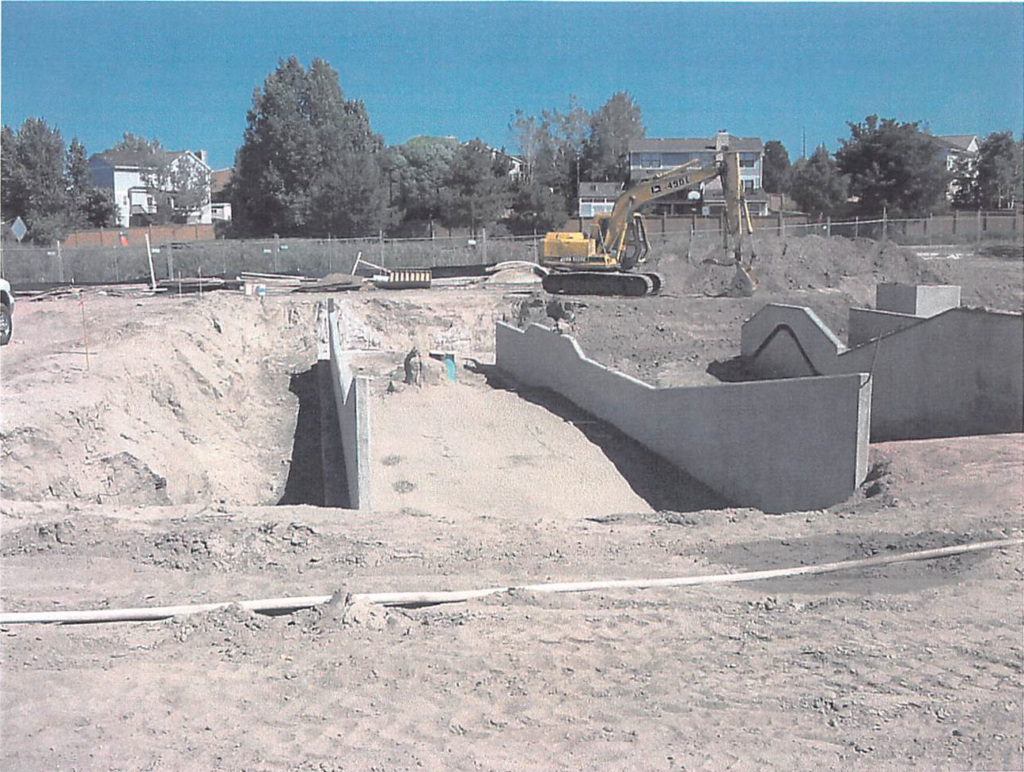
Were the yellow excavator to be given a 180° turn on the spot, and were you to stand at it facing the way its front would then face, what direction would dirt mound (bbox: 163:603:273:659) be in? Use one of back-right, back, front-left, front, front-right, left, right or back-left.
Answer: left

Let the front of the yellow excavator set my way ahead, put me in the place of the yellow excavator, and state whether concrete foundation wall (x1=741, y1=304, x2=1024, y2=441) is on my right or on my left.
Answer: on my right

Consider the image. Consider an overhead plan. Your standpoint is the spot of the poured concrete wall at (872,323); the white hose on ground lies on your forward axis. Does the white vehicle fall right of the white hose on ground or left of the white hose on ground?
right

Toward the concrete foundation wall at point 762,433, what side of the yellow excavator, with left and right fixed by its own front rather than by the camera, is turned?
right

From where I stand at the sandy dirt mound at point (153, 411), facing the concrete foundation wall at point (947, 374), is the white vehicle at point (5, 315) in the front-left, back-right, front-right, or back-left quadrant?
back-left

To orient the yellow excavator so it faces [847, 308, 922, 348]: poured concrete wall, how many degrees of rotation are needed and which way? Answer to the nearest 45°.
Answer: approximately 45° to its right

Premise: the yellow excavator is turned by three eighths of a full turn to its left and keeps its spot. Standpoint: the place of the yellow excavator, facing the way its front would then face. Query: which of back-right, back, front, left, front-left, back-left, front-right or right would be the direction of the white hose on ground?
back-left

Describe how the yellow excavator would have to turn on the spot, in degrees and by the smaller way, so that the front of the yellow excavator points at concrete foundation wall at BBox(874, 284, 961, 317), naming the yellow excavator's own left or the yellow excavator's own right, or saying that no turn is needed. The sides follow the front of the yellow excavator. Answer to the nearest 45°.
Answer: approximately 45° to the yellow excavator's own right

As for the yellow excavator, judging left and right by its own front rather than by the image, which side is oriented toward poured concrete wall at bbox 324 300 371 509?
right

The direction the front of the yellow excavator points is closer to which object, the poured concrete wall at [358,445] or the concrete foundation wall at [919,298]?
the concrete foundation wall

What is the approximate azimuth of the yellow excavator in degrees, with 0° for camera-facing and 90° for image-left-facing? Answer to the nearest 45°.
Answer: approximately 270°
